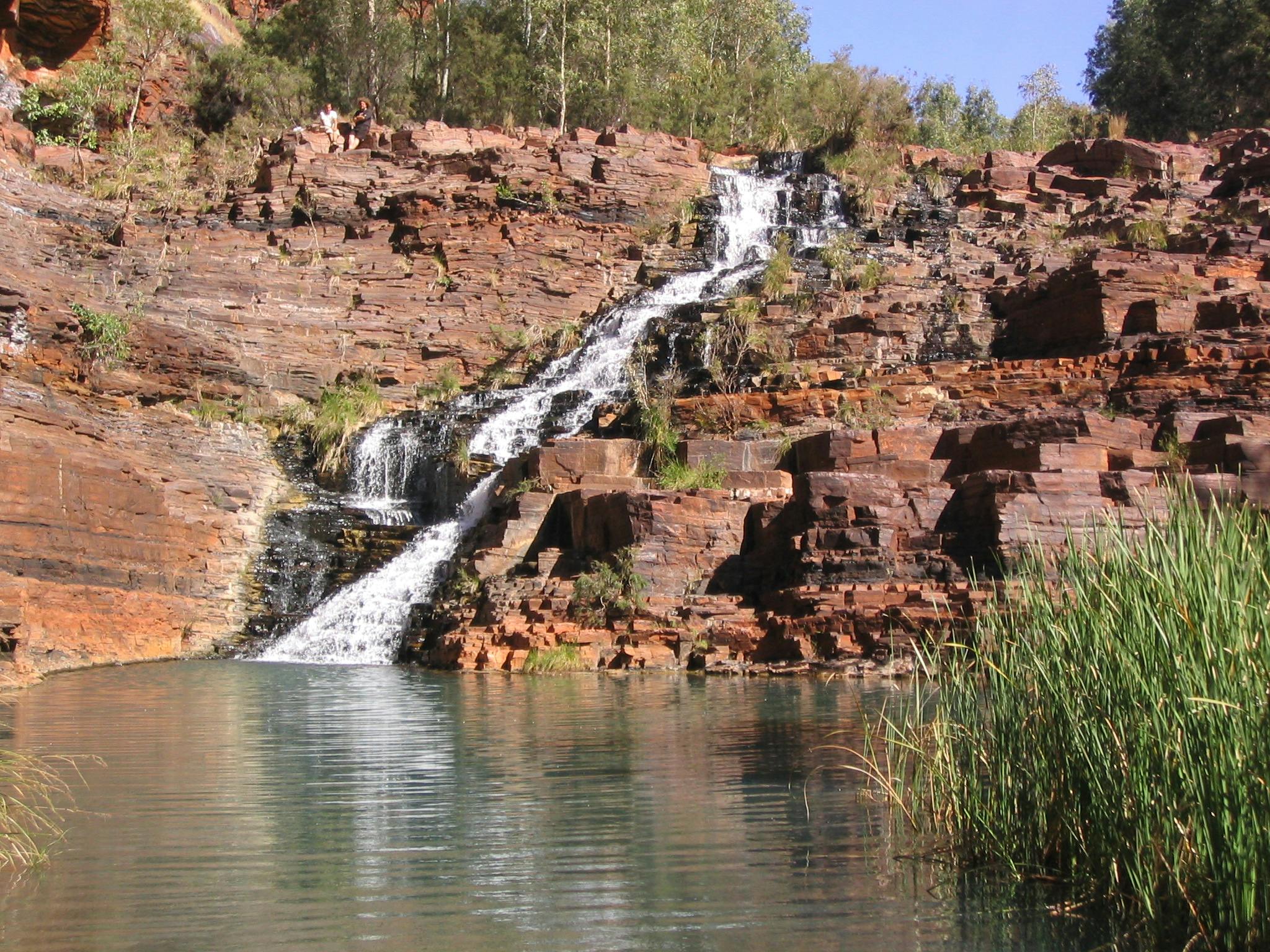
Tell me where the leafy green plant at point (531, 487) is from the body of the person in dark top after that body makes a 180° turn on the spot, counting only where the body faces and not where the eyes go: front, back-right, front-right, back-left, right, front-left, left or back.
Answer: back-right

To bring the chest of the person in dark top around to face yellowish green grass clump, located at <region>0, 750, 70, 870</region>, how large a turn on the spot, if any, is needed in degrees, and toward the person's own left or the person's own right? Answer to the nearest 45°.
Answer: approximately 45° to the person's own left

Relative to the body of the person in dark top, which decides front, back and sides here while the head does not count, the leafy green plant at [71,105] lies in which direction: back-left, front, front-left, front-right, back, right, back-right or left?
front-right

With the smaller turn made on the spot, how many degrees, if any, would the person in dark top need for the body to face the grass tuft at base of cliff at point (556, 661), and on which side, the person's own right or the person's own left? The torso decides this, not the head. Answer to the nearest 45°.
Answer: approximately 45° to the person's own left

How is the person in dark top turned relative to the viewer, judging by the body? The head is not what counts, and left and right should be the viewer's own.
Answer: facing the viewer and to the left of the viewer

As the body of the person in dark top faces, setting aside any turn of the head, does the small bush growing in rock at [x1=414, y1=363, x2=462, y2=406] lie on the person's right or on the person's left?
on the person's left

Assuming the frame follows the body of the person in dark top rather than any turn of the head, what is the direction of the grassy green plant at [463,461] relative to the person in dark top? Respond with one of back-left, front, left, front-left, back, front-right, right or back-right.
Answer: front-left

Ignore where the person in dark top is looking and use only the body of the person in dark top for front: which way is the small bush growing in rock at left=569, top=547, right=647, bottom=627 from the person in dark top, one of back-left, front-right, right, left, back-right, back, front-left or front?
front-left

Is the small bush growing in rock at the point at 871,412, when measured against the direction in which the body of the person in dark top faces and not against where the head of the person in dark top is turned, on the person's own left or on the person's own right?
on the person's own left

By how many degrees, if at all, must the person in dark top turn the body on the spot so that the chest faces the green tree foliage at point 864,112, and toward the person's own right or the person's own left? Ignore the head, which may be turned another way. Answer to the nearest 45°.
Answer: approximately 135° to the person's own left

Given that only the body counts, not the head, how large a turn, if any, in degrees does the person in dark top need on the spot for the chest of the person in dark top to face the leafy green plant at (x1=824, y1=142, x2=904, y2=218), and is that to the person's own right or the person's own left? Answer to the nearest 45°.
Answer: approximately 135° to the person's own left

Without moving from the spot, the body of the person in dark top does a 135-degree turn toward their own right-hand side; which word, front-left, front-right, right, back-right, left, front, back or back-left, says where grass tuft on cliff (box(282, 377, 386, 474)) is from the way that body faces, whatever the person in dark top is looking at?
back
